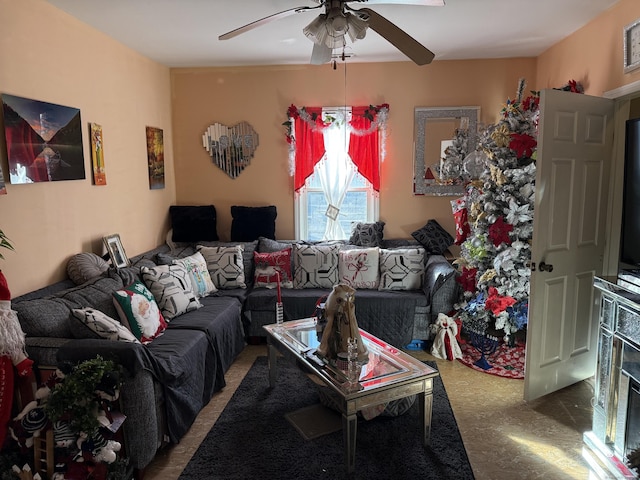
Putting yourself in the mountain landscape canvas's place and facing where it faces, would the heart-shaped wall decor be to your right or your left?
on your left

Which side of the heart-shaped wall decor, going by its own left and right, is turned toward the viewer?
front

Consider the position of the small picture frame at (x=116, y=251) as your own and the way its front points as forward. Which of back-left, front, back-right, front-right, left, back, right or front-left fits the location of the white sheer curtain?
front-left

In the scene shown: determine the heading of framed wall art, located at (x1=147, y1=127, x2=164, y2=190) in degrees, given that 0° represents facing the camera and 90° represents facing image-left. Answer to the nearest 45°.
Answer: approximately 315°

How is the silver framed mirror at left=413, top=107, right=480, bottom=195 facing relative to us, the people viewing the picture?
facing the viewer

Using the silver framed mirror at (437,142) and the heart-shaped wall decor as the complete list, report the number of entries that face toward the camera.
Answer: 2

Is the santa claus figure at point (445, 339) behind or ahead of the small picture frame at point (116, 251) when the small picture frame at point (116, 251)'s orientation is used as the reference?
ahead

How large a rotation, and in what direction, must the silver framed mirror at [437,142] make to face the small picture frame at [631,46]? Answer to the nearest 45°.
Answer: approximately 45° to its left

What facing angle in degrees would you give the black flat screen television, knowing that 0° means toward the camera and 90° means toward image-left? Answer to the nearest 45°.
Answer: approximately 45°

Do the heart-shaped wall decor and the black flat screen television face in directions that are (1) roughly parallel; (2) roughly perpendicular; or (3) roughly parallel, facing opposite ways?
roughly perpendicular

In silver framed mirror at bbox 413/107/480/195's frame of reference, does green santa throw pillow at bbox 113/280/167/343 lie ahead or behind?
ahead

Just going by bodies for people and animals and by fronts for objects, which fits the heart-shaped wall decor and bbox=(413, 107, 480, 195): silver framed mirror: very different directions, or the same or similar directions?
same or similar directions

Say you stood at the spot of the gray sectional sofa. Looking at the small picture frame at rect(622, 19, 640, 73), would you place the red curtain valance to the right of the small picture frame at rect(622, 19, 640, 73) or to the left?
left

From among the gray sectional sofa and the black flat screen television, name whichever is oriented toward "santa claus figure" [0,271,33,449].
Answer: the black flat screen television

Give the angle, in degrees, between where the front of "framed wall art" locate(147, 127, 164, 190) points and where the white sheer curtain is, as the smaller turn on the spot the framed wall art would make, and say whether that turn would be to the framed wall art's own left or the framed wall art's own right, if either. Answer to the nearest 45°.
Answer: approximately 45° to the framed wall art's own left

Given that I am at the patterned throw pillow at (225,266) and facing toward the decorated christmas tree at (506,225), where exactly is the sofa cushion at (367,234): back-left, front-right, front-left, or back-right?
front-left

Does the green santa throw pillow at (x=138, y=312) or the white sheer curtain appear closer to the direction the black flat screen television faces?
the green santa throw pillow
